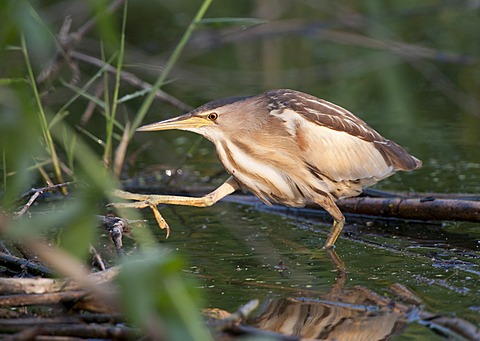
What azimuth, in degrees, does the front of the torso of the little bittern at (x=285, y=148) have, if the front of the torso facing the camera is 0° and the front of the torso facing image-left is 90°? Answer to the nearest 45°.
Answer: approximately 90°

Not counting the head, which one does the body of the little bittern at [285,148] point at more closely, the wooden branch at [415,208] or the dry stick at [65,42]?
the dry stick

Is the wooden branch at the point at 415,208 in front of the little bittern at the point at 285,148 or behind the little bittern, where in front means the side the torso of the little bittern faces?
behind

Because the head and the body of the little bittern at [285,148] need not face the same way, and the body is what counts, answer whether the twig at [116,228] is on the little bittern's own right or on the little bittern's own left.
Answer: on the little bittern's own left

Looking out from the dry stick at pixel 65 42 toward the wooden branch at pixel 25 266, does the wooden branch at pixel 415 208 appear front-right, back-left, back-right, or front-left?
front-left

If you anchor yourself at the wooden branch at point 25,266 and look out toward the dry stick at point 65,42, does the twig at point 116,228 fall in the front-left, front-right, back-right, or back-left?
front-right

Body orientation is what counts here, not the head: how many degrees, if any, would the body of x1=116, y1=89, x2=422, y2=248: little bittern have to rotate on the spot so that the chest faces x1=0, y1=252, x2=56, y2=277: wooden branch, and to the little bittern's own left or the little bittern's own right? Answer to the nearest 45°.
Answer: approximately 45° to the little bittern's own left

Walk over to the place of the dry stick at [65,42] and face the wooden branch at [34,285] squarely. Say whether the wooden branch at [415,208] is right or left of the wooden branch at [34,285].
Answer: left

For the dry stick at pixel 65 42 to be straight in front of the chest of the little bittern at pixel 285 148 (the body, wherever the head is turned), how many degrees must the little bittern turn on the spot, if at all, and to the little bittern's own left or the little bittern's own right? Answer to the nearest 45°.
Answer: approximately 45° to the little bittern's own right

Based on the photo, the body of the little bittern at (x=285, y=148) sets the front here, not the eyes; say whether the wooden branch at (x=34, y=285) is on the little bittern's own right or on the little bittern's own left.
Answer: on the little bittern's own left
